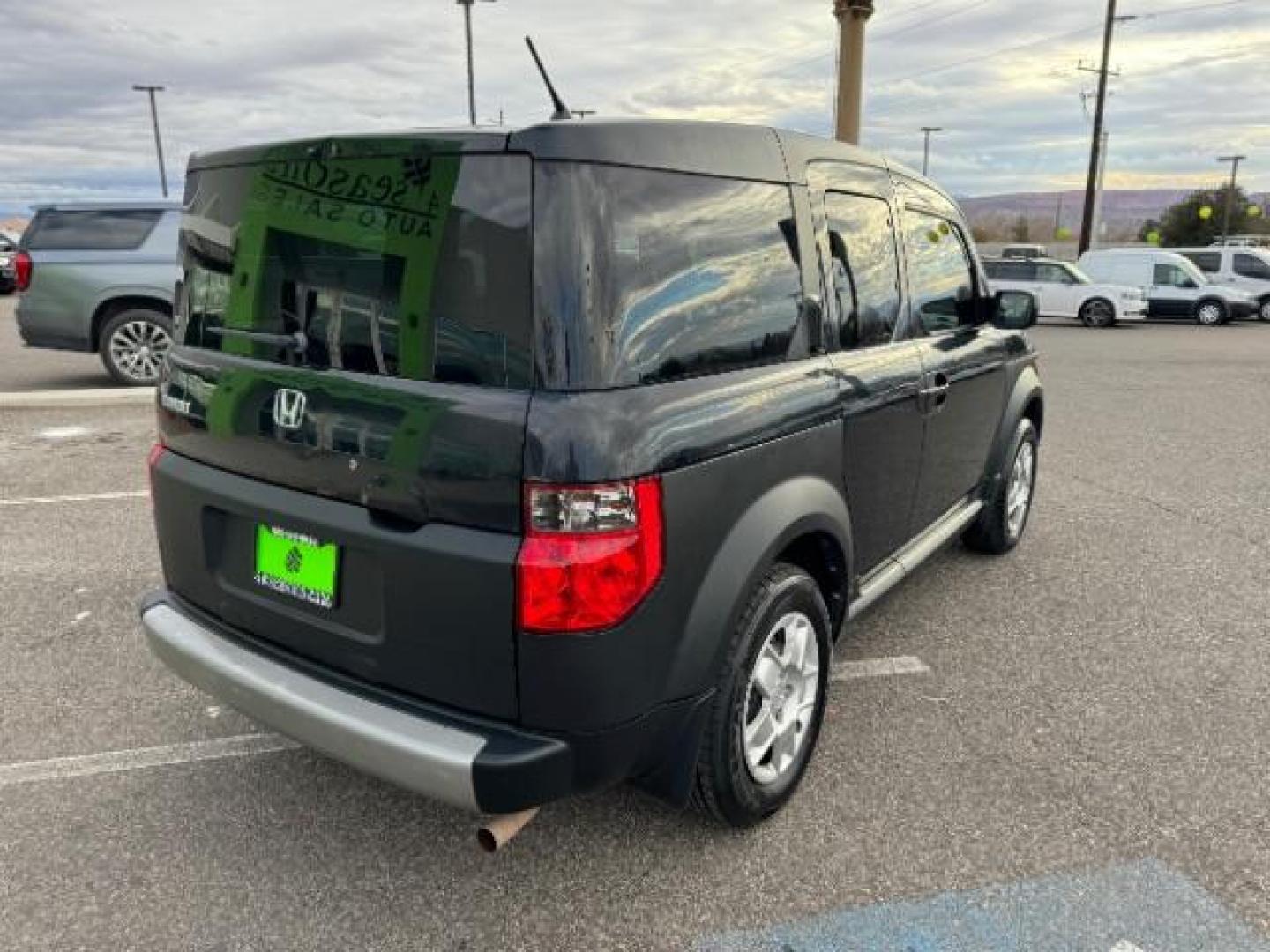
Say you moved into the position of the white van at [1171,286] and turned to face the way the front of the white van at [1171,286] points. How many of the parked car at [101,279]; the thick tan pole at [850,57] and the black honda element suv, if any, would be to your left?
0

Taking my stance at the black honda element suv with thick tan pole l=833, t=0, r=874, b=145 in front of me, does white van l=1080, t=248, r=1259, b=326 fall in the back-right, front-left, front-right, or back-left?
front-right

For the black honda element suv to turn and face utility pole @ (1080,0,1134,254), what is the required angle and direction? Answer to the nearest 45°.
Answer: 0° — it already faces it

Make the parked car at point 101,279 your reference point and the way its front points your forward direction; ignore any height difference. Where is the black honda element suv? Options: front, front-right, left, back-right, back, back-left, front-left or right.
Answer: right

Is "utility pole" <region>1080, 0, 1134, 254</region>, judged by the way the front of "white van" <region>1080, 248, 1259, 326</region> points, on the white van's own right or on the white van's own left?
on the white van's own left

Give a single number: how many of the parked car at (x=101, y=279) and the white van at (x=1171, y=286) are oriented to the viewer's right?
2

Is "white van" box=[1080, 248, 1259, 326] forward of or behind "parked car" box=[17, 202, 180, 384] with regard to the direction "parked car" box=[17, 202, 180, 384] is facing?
forward

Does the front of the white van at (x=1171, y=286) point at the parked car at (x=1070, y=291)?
no

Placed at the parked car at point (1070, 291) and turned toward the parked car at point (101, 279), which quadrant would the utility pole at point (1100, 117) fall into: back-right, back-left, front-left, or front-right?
back-right

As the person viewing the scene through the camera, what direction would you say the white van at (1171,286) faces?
facing to the right of the viewer

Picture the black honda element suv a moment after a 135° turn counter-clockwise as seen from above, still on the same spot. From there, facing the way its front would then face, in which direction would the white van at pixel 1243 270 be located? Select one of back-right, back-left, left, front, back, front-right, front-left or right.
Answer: back-right

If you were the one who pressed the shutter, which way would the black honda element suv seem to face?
facing away from the viewer and to the right of the viewer

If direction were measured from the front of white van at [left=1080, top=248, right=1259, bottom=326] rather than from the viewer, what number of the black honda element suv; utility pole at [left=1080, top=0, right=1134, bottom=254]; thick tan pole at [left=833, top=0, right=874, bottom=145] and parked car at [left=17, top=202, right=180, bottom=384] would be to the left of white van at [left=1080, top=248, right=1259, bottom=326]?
1

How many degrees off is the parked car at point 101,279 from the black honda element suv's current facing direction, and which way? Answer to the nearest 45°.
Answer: approximately 90° to its left

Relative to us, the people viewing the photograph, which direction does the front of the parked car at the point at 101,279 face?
facing to the right of the viewer

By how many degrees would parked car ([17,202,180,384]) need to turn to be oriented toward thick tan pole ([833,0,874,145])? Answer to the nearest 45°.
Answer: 0° — it already faces it

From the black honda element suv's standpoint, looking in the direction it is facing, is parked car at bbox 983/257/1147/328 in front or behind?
in front

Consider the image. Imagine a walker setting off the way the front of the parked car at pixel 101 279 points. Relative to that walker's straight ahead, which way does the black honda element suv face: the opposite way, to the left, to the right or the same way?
the same way
